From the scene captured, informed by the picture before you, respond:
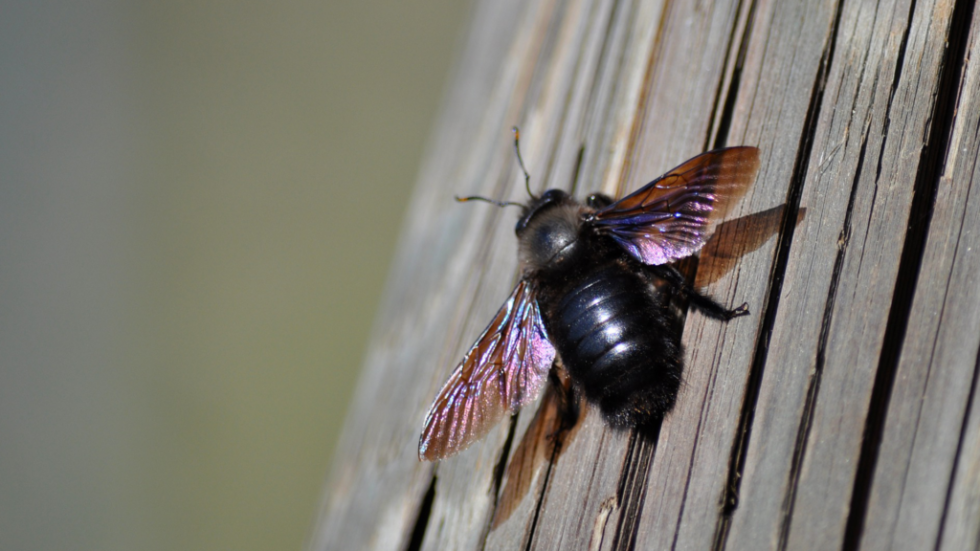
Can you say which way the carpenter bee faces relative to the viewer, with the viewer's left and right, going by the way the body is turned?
facing away from the viewer and to the left of the viewer

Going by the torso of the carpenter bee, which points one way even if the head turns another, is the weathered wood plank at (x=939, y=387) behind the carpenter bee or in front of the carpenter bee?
behind
